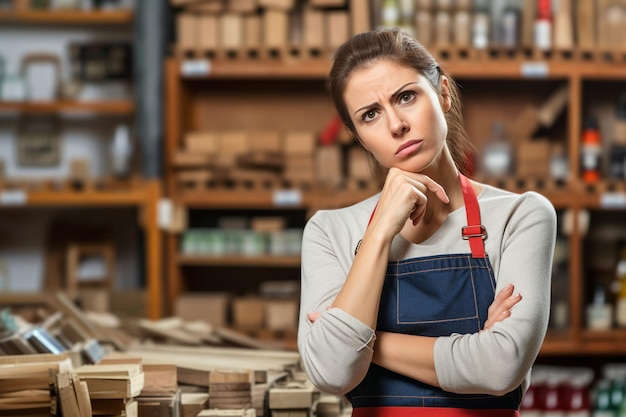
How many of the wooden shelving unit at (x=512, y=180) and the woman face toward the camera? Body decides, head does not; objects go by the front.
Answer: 2

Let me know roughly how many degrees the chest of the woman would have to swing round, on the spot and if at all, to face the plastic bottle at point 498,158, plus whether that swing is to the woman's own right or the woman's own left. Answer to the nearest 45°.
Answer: approximately 180°

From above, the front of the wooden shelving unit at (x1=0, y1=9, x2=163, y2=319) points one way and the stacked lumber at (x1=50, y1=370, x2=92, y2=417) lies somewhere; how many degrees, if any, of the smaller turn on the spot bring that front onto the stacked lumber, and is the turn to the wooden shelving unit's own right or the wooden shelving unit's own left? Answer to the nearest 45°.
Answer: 0° — it already faces it

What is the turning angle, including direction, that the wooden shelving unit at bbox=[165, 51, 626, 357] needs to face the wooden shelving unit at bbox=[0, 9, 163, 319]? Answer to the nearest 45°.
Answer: approximately 90° to its right

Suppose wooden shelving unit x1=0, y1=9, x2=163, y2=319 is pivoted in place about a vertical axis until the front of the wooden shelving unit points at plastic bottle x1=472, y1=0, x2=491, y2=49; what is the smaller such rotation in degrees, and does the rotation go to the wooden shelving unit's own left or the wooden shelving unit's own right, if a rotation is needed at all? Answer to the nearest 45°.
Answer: approximately 90° to the wooden shelving unit's own left

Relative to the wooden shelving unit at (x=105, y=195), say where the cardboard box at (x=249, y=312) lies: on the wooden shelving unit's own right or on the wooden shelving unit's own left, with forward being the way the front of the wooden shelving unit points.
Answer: on the wooden shelving unit's own left

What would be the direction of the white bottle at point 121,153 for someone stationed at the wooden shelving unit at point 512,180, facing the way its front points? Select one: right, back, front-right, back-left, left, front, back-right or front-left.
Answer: right
